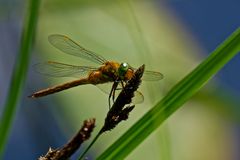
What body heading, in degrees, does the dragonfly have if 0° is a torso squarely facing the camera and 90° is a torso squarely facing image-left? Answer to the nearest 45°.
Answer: approximately 315°
